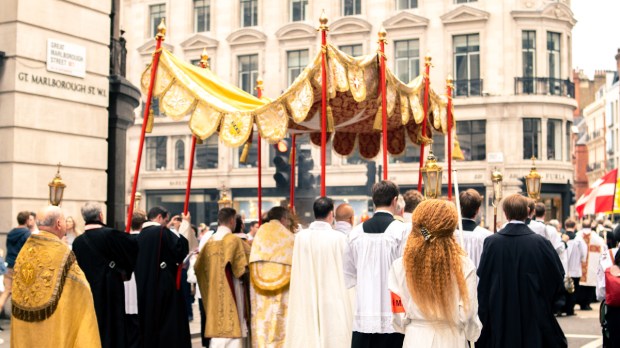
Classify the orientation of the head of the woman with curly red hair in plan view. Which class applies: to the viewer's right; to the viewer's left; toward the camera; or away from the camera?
away from the camera

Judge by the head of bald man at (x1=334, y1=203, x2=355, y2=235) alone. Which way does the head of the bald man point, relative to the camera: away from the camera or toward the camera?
away from the camera

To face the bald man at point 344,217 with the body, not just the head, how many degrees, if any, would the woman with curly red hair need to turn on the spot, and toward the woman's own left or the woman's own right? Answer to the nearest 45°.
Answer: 0° — they already face them

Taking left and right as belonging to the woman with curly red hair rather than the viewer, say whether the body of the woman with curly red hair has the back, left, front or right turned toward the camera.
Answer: back

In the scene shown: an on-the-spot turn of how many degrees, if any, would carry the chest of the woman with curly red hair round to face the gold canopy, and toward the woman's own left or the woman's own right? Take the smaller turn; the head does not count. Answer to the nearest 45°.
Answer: approximately 45° to the woman's own left

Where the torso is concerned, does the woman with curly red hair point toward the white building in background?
yes

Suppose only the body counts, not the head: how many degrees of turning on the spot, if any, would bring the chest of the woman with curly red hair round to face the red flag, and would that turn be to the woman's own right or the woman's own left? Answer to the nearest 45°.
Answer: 0° — they already face it
